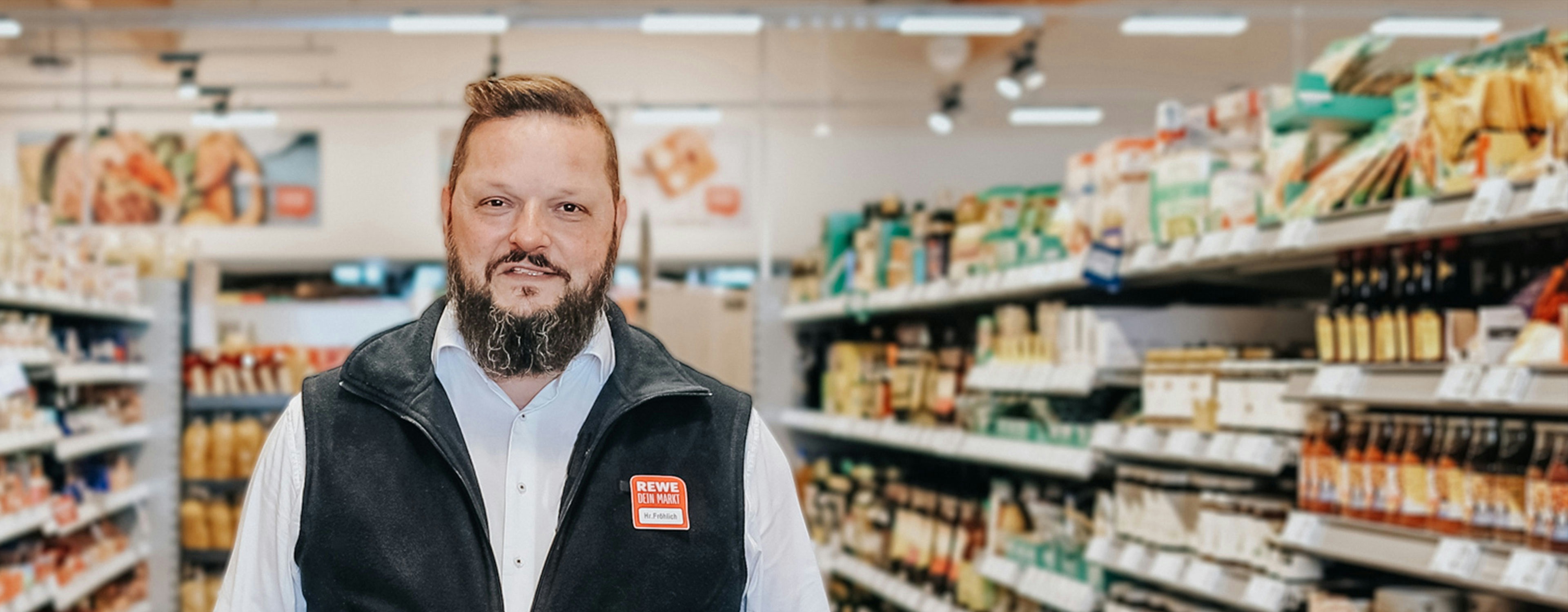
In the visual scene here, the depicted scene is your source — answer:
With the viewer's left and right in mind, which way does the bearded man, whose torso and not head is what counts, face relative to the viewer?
facing the viewer

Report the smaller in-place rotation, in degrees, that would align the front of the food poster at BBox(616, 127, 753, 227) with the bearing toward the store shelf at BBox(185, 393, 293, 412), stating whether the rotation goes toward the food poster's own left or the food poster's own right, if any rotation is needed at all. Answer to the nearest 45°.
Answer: approximately 45° to the food poster's own right

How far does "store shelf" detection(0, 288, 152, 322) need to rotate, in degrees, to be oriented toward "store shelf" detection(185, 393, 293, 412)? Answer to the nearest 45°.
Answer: approximately 90° to its left

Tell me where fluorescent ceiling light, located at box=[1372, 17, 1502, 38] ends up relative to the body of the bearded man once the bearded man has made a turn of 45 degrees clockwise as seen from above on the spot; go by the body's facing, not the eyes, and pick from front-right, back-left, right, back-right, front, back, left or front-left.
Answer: back

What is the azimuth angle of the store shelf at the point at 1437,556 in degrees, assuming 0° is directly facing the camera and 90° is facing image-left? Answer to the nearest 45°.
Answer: approximately 45°

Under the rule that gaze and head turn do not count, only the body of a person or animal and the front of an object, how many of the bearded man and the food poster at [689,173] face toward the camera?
2

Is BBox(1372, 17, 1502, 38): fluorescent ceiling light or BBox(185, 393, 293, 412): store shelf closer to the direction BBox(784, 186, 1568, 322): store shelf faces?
the store shelf

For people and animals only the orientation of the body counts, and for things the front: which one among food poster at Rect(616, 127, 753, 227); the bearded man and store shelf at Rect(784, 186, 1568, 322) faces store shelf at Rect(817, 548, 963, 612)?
the food poster

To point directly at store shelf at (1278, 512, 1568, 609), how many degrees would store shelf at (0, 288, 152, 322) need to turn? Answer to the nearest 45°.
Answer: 0° — it already faces it

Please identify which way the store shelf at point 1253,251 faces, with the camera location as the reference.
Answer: facing the viewer and to the left of the viewer

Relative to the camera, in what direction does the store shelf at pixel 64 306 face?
facing the viewer and to the right of the viewer

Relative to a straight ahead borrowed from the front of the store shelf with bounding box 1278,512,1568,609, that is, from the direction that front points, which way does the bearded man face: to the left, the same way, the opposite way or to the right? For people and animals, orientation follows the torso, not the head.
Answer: to the left

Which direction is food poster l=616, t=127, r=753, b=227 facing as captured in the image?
toward the camera
